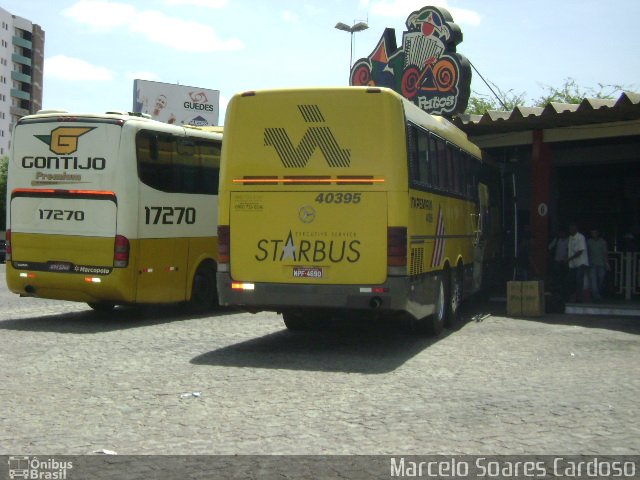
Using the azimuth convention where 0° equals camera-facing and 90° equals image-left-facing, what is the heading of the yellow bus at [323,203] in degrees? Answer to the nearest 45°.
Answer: approximately 180°

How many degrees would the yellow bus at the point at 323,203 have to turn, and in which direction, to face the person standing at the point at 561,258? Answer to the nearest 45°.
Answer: approximately 45° to its right

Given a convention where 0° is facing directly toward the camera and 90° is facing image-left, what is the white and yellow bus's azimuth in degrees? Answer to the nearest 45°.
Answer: approximately 225°

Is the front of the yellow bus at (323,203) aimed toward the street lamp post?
yes

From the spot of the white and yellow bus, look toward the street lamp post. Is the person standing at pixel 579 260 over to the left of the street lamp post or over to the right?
right
